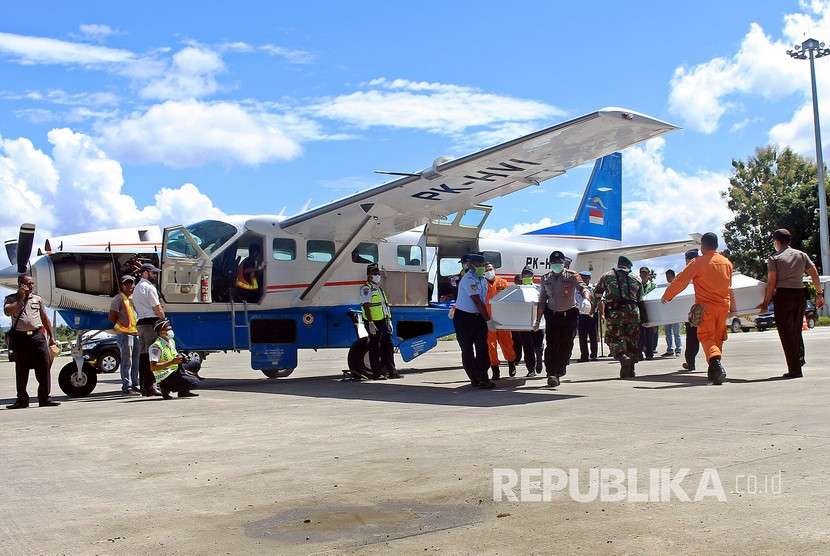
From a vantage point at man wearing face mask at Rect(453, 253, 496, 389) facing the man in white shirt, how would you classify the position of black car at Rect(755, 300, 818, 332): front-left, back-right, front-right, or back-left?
back-right

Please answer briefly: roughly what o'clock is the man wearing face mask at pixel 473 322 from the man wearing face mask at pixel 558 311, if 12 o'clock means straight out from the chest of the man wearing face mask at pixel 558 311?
the man wearing face mask at pixel 473 322 is roughly at 3 o'clock from the man wearing face mask at pixel 558 311.

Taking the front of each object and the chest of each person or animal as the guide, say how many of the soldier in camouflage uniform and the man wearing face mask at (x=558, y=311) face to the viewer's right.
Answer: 0

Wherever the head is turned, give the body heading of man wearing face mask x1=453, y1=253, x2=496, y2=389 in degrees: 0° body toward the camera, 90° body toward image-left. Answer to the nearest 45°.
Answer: approximately 315°

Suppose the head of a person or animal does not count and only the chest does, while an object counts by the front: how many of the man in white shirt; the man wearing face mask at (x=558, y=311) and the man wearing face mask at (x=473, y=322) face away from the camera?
0

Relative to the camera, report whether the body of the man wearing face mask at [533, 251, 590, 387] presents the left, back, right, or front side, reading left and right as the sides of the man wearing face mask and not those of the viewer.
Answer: front
